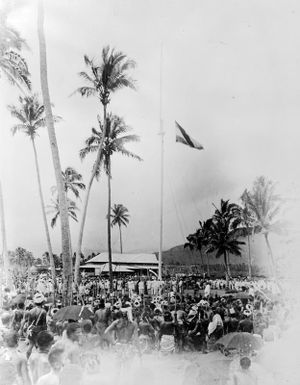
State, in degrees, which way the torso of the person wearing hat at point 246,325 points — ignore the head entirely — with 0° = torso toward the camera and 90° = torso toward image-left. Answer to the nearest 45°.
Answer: approximately 180°

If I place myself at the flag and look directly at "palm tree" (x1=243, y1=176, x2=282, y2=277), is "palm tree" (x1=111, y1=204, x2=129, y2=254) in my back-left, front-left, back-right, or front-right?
back-left

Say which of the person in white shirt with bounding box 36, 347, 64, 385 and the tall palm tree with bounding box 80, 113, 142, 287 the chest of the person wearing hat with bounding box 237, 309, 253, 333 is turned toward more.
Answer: the tall palm tree

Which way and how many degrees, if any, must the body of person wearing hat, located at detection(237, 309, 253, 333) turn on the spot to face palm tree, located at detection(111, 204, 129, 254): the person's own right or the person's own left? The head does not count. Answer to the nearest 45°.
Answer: approximately 45° to the person's own left
